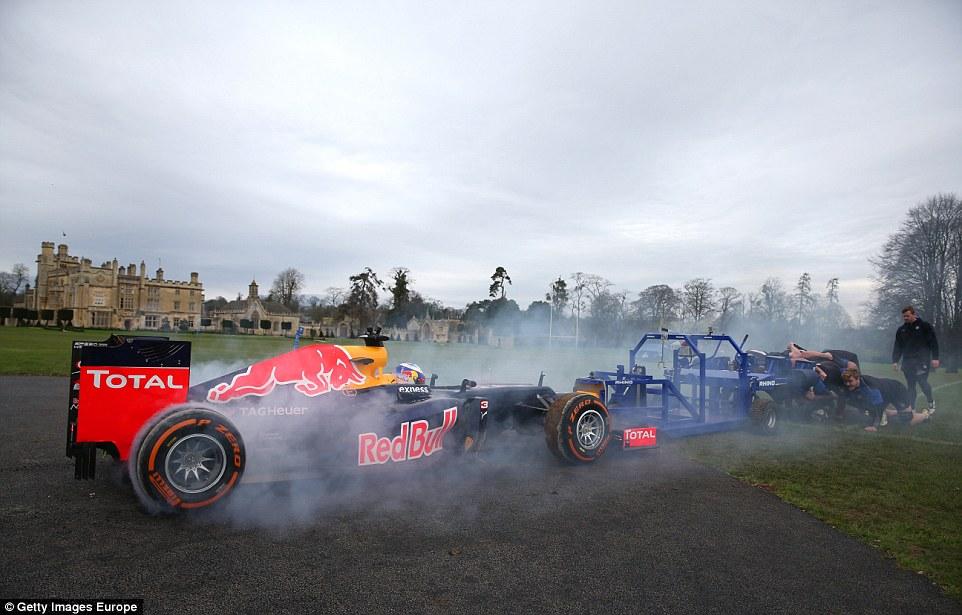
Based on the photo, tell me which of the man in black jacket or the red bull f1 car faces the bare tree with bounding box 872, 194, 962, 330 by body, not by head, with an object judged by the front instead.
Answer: the red bull f1 car

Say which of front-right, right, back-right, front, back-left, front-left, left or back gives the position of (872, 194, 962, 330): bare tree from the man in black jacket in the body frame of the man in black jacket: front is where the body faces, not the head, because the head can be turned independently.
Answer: back-right

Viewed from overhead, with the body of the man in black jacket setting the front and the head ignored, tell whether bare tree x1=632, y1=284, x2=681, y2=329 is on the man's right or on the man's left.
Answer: on the man's right

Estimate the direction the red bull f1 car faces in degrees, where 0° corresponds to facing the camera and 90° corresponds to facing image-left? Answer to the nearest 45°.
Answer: approximately 225°

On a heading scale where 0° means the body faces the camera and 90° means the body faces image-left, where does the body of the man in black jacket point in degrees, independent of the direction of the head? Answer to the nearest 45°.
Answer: approximately 45°
